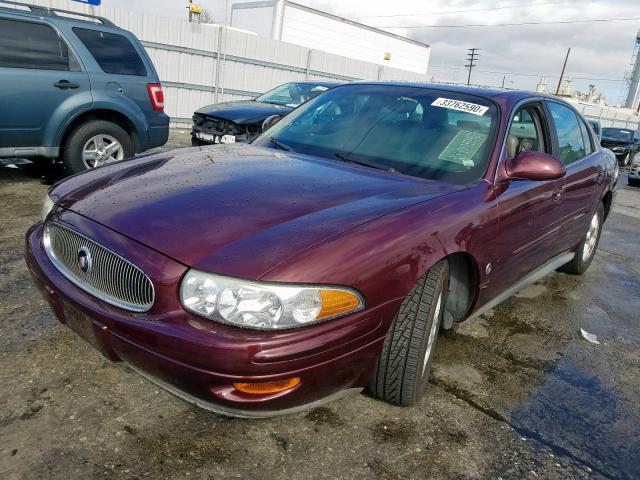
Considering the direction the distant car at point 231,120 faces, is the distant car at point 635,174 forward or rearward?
rearward

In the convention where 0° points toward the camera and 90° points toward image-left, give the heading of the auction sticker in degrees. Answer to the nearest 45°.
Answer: approximately 45°

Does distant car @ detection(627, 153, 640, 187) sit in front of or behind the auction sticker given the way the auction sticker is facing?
behind

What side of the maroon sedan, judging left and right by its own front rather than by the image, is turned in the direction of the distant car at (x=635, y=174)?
back

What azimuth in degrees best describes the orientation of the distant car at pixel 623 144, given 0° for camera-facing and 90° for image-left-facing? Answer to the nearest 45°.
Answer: approximately 45°

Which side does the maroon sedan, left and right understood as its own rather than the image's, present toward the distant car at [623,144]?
back

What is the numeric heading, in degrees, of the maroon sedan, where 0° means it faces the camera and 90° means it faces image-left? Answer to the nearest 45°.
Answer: approximately 45°

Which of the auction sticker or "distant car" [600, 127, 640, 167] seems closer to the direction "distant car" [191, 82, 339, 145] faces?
the auction sticker

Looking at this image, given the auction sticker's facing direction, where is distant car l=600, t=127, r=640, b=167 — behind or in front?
behind
